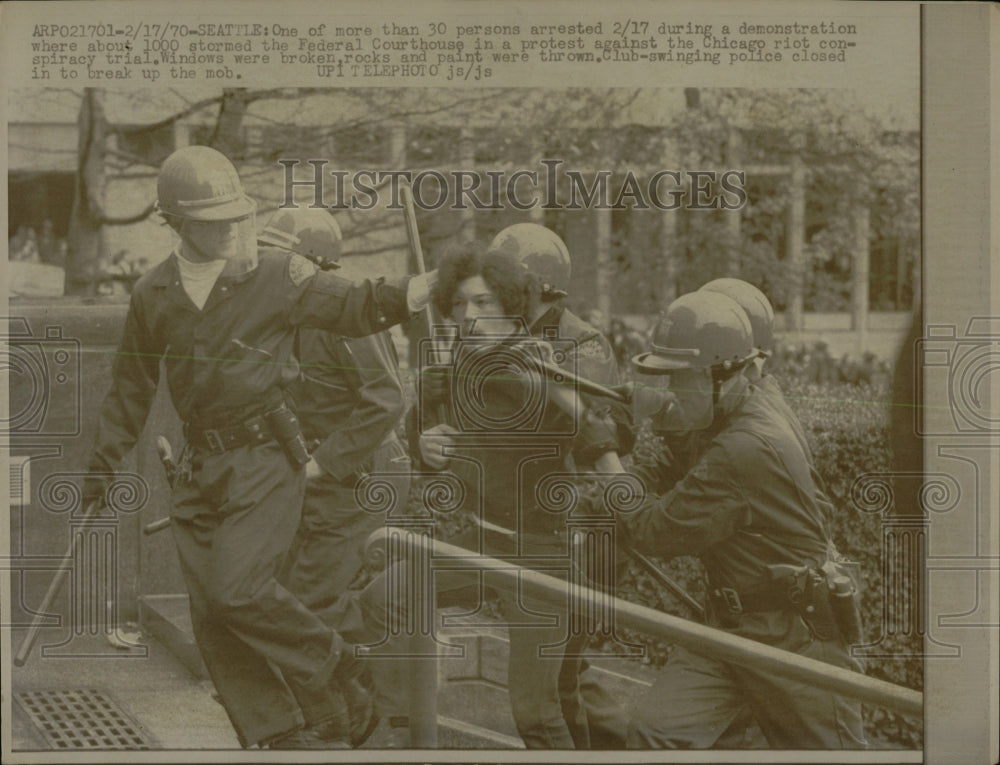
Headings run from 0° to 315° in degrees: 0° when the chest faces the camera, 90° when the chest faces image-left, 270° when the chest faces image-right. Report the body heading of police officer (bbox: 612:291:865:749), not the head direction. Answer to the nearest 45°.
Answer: approximately 90°

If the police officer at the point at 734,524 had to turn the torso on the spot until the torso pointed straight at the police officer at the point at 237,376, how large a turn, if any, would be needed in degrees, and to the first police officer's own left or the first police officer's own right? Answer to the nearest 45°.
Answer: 0° — they already face them

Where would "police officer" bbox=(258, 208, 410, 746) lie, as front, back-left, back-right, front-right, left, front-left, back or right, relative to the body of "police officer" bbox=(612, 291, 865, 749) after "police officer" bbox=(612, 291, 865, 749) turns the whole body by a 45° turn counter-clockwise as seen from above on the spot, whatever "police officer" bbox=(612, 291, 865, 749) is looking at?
front-right

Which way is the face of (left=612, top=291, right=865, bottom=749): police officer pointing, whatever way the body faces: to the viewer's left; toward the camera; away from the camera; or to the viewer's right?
to the viewer's left

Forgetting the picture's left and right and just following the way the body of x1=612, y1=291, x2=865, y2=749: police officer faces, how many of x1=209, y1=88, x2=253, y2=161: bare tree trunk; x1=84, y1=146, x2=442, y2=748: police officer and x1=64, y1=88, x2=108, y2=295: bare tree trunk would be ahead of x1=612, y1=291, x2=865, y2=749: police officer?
3

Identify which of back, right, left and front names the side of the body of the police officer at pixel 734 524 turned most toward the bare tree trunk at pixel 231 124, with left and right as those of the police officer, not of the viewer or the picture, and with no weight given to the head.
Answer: front
